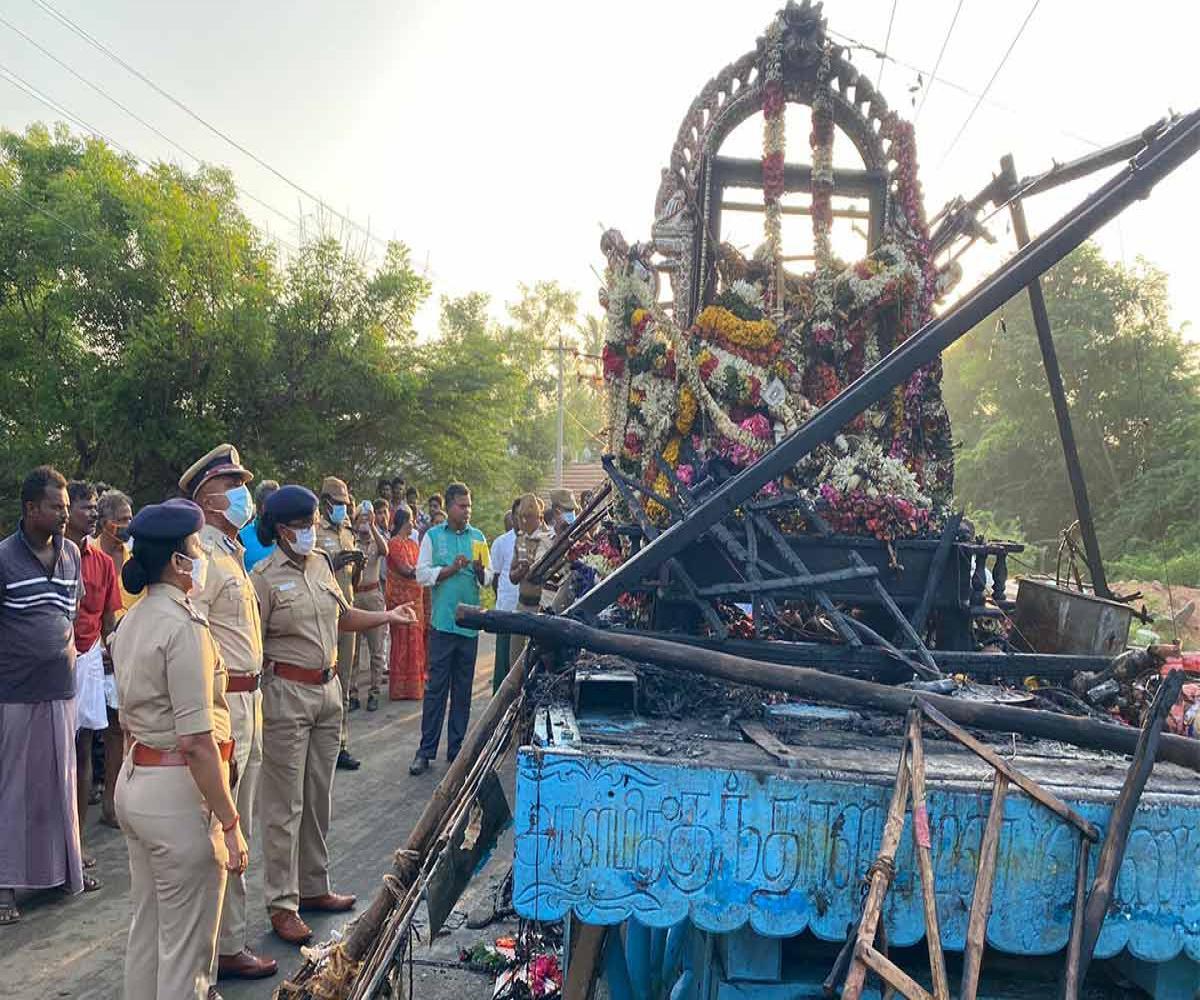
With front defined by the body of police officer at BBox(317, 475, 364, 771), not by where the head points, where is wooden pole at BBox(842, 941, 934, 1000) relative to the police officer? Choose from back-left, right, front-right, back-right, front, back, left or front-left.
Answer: front-right

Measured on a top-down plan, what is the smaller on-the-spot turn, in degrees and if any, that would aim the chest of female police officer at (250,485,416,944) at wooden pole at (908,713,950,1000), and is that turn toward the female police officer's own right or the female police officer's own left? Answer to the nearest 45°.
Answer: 0° — they already face it

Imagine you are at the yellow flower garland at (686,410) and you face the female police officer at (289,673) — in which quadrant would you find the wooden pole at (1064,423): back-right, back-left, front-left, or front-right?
back-left

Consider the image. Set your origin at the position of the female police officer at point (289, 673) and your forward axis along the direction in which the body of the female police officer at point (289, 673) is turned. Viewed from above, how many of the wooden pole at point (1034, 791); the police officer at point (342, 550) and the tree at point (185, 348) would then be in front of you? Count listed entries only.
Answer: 1

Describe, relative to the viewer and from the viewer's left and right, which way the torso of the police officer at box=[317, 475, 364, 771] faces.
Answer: facing the viewer and to the right of the viewer

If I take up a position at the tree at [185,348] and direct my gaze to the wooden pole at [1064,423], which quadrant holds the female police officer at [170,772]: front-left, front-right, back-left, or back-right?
front-right

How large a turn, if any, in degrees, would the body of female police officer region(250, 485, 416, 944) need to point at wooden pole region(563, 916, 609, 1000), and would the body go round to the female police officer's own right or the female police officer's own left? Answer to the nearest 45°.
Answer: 0° — they already face it

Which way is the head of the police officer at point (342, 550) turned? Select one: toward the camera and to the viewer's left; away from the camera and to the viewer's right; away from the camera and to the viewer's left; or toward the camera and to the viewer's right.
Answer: toward the camera and to the viewer's right

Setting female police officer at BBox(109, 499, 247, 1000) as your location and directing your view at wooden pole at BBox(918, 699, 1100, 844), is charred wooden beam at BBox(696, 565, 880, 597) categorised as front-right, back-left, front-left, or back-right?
front-left

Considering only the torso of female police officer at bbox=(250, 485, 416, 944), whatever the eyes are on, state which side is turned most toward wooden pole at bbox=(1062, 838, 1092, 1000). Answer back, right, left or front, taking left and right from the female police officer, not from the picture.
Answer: front

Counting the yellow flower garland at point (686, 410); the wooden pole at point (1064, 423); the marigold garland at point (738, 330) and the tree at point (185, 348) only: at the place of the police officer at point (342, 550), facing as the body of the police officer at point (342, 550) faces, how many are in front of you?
3

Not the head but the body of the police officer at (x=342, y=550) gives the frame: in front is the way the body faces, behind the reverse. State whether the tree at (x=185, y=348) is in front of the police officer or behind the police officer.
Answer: behind

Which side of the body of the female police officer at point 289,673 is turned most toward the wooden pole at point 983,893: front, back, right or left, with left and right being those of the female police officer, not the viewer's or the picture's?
front

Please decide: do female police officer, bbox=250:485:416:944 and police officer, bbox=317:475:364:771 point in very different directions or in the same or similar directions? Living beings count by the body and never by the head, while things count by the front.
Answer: same or similar directions

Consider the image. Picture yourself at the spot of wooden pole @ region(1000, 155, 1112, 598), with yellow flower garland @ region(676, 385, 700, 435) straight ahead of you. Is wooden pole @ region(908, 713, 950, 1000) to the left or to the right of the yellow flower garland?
left

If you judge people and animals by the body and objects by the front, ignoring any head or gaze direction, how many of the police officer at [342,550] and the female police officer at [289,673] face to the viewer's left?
0
